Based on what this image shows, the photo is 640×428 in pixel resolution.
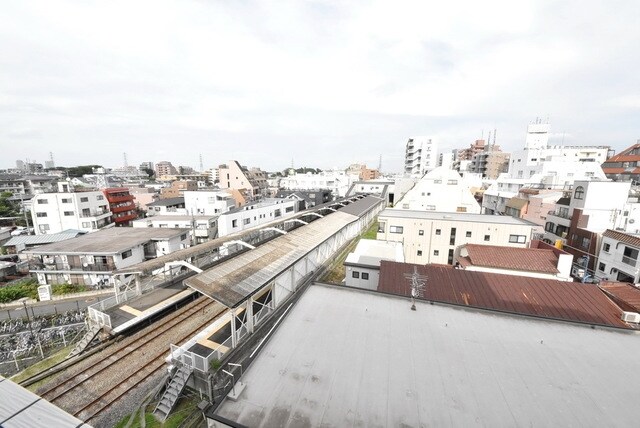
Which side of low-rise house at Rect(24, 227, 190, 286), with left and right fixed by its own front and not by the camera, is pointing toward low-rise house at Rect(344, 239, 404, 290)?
left

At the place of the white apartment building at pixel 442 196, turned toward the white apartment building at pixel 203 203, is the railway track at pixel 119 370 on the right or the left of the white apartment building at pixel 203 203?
left

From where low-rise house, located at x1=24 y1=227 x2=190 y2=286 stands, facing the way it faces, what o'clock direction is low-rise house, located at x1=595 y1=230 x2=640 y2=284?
low-rise house, located at x1=595 y1=230 x2=640 y2=284 is roughly at 9 o'clock from low-rise house, located at x1=24 y1=227 x2=190 y2=286.

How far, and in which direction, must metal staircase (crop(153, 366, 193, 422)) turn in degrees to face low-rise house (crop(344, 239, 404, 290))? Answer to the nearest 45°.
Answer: approximately 135° to its left

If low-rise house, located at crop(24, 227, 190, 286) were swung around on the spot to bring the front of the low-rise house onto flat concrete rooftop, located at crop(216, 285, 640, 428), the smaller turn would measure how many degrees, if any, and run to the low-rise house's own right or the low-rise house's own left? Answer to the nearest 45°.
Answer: approximately 45° to the low-rise house's own left

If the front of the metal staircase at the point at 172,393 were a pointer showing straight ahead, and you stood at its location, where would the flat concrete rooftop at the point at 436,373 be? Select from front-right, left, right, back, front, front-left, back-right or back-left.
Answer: left

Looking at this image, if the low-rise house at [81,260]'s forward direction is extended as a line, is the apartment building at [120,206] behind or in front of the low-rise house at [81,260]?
behind

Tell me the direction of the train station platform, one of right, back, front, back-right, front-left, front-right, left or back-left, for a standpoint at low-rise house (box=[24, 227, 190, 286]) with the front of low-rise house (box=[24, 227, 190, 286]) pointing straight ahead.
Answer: front-left

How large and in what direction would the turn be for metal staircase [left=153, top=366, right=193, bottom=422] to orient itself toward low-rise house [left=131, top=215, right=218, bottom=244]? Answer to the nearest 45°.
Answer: approximately 135° to its right

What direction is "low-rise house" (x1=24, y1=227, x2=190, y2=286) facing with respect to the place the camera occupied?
facing the viewer and to the left of the viewer

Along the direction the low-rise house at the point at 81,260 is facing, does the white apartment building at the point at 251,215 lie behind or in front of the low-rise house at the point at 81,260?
behind

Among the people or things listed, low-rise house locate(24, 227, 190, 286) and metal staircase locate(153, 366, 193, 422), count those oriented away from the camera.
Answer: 0

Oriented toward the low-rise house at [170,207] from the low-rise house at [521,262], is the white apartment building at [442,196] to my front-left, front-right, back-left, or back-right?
front-right

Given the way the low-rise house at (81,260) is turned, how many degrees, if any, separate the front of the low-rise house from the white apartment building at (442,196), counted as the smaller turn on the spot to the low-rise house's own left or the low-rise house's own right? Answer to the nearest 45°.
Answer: approximately 135° to the low-rise house's own left

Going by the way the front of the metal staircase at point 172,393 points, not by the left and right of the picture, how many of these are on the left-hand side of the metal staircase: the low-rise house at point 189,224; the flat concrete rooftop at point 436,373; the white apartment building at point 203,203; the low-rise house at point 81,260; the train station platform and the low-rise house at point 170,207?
1

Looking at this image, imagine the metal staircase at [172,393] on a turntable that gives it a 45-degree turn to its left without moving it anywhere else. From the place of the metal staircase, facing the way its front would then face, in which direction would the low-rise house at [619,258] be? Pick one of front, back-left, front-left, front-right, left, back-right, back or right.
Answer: left

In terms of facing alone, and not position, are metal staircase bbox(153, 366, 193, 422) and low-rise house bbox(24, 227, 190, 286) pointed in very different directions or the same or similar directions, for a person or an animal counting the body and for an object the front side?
same or similar directions
